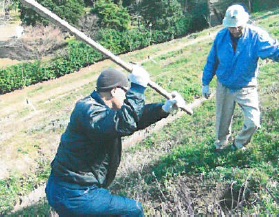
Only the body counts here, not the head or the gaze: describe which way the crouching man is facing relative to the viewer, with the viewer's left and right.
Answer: facing to the right of the viewer

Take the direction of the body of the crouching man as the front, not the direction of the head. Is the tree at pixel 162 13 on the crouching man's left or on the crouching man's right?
on the crouching man's left

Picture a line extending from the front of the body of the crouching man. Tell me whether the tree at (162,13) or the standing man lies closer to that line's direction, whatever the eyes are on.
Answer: the standing man

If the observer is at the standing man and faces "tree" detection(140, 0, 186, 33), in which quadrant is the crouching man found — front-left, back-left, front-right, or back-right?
back-left

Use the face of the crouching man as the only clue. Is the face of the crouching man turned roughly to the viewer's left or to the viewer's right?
to the viewer's right

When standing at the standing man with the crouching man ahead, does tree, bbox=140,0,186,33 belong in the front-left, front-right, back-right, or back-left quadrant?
back-right

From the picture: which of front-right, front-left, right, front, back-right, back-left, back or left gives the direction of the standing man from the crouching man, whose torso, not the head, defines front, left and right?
front-left

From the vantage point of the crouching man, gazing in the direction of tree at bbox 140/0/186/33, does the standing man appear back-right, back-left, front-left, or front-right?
front-right

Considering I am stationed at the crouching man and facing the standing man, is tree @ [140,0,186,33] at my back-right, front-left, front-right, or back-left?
front-left

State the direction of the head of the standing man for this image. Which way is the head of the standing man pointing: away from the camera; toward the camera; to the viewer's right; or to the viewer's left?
toward the camera
